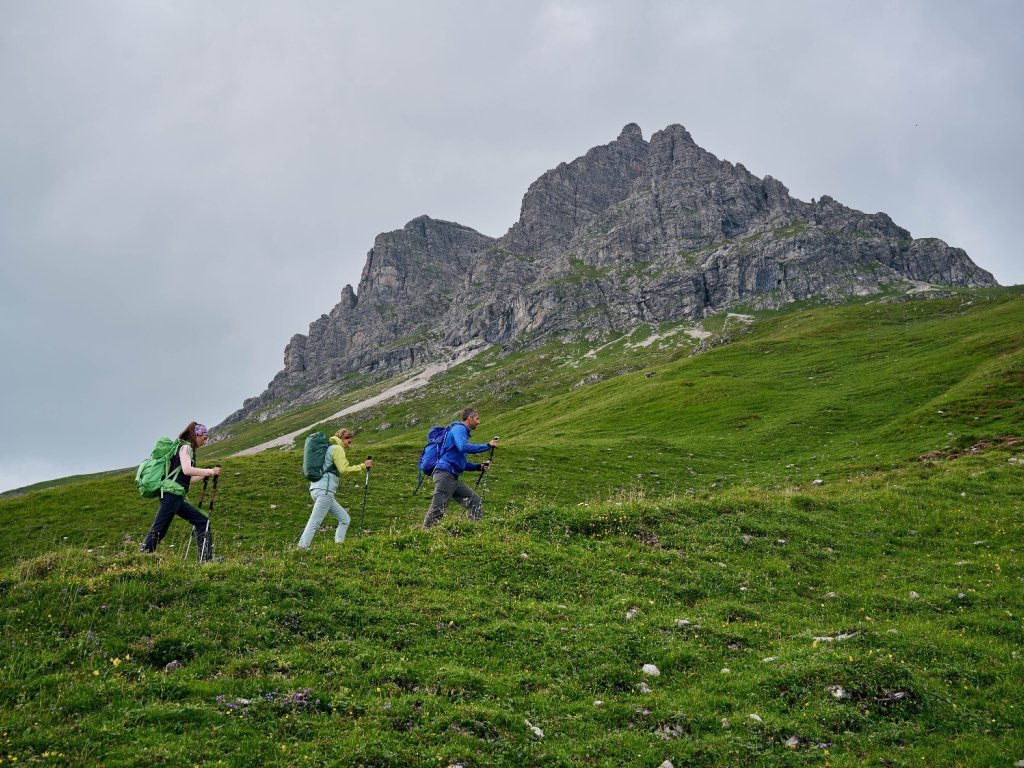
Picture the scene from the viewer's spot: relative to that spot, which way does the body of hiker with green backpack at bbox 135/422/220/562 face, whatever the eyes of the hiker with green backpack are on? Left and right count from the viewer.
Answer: facing to the right of the viewer

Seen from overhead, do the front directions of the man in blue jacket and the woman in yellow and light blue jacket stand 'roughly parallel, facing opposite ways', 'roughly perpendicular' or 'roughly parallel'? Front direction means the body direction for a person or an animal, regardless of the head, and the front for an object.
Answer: roughly parallel

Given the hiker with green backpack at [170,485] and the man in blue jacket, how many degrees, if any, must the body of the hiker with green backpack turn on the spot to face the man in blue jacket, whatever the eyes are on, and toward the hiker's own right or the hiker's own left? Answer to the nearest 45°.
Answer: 0° — they already face them

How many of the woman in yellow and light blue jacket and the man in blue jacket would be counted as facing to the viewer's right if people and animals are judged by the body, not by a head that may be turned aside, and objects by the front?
2

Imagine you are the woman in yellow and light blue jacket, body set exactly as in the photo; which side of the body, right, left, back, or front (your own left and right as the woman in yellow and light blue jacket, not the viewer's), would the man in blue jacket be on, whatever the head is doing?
front

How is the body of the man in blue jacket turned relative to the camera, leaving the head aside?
to the viewer's right

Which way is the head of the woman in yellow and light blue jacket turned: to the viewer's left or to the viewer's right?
to the viewer's right

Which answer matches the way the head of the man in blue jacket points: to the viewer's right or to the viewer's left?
to the viewer's right

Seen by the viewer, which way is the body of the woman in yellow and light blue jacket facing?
to the viewer's right

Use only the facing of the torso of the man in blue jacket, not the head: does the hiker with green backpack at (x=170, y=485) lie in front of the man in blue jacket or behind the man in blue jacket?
behind

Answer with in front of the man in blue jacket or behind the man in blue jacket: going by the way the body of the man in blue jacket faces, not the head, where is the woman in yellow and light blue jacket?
behind
